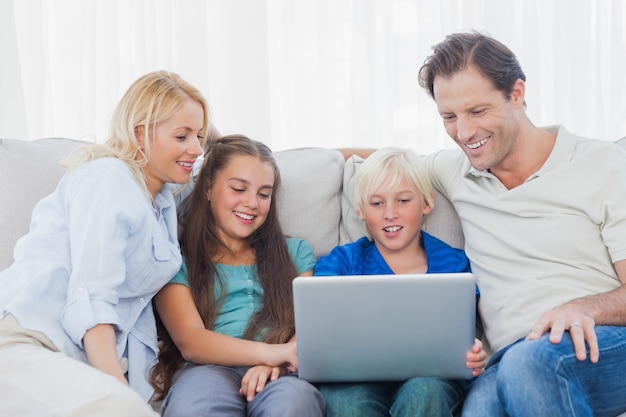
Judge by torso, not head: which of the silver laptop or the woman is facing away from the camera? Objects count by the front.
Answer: the silver laptop

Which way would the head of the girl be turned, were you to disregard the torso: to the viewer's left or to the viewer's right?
to the viewer's right

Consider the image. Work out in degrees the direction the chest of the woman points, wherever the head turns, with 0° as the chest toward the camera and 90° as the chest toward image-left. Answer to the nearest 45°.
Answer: approximately 315°

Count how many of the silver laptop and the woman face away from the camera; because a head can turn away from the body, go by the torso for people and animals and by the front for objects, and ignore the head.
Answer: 1

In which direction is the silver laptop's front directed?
away from the camera

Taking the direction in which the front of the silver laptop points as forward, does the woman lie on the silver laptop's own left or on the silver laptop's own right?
on the silver laptop's own left

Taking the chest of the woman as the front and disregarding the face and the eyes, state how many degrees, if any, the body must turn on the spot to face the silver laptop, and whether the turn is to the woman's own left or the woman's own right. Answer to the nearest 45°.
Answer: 0° — they already face it
